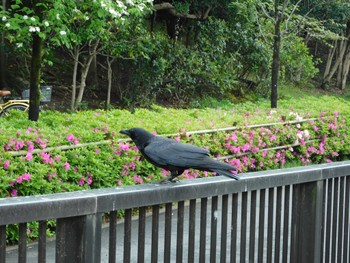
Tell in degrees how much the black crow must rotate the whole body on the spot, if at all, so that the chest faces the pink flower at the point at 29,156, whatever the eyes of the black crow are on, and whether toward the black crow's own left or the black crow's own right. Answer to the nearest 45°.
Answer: approximately 90° to the black crow's own right

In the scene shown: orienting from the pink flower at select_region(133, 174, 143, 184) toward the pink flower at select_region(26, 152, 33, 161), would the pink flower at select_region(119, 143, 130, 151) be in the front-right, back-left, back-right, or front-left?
front-right

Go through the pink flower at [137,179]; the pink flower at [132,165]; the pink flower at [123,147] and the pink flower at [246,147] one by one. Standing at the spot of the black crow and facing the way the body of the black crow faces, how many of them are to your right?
4

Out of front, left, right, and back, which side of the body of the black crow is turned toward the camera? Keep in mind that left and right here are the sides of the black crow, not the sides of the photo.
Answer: left

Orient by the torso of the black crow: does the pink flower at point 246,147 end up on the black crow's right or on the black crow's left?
on the black crow's right

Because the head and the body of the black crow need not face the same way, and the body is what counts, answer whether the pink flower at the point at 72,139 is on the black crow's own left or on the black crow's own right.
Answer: on the black crow's own right

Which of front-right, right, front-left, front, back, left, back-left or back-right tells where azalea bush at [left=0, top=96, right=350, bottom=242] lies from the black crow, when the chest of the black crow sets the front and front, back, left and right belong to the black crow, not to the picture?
right

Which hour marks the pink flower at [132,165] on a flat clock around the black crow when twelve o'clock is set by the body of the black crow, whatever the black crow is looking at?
The pink flower is roughly at 3 o'clock from the black crow.

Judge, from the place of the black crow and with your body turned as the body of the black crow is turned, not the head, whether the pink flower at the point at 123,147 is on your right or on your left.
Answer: on your right
